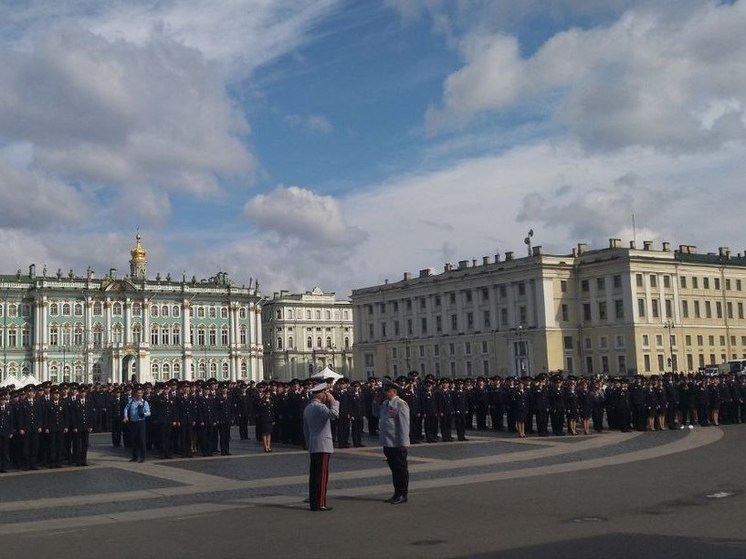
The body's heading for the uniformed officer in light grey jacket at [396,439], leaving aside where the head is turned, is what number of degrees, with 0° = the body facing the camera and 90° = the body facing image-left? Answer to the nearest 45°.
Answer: approximately 45°

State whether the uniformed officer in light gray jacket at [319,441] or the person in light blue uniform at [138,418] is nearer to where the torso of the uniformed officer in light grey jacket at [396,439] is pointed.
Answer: the uniformed officer in light gray jacket

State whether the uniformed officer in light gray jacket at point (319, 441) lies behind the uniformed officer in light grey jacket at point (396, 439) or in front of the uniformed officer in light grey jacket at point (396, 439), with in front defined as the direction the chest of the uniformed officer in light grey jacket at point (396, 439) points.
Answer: in front

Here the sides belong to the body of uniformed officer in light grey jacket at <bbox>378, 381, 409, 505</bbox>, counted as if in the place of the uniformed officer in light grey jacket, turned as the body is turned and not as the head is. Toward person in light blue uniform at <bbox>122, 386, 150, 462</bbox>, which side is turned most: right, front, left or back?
right
